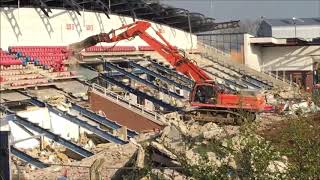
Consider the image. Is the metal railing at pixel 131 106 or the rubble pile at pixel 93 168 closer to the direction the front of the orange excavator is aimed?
the metal railing

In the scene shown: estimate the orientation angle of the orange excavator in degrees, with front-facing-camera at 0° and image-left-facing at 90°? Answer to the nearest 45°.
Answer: approximately 90°

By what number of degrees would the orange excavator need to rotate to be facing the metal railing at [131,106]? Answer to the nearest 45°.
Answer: approximately 45° to its right

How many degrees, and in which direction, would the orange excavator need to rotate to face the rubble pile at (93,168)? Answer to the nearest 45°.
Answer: approximately 90° to its left
